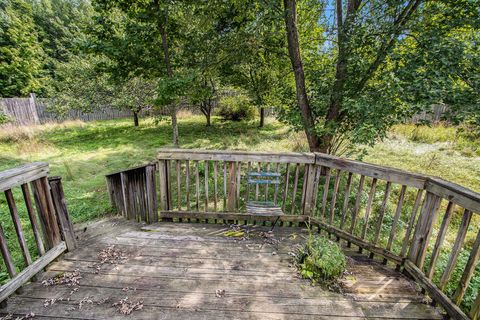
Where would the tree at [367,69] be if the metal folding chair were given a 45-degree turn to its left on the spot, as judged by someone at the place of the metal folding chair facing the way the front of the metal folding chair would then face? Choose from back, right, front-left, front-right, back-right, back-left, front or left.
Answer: left

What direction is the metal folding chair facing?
toward the camera

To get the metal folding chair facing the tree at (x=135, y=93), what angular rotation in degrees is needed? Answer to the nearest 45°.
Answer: approximately 135° to its right

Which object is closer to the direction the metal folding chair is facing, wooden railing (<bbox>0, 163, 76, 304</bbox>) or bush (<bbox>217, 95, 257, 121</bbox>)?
the wooden railing

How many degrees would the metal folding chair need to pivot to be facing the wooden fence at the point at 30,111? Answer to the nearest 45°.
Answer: approximately 135° to its right

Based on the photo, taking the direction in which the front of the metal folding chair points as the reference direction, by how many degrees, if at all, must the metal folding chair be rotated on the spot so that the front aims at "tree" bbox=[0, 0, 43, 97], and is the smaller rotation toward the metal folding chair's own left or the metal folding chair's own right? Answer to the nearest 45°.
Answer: approximately 135° to the metal folding chair's own right

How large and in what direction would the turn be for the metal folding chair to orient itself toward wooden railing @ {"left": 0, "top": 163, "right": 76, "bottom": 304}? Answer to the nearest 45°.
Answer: approximately 45° to its right

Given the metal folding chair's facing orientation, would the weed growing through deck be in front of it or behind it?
in front

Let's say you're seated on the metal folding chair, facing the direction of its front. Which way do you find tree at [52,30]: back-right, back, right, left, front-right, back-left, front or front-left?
back-right

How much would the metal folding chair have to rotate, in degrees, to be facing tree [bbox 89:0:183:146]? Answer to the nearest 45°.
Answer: approximately 135° to its right

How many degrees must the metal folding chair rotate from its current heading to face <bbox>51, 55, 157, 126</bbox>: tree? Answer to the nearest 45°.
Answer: approximately 135° to its right
